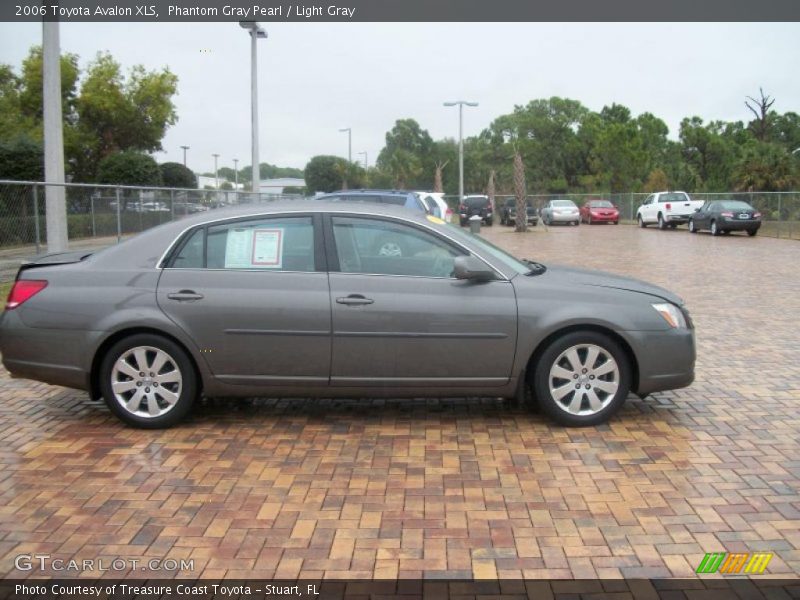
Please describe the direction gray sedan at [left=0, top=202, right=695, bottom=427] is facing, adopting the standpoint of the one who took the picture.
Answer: facing to the right of the viewer

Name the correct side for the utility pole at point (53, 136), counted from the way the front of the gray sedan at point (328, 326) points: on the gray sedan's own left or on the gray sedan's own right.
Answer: on the gray sedan's own left

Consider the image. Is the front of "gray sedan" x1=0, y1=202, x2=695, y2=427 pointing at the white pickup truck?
no

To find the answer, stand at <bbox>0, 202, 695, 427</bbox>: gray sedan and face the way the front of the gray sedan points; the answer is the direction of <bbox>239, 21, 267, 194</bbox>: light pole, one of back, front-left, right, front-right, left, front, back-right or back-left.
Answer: left

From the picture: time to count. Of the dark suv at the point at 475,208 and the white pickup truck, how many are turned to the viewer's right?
0

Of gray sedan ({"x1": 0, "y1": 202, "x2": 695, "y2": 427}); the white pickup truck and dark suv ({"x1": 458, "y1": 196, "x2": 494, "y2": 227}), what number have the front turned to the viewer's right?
1

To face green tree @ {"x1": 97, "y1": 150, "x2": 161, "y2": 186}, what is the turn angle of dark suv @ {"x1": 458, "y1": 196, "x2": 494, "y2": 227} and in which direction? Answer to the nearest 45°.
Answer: approximately 135° to its left

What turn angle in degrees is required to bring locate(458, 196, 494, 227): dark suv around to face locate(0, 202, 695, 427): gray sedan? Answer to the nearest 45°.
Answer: approximately 180°

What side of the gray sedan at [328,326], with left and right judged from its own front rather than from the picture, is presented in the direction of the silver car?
left

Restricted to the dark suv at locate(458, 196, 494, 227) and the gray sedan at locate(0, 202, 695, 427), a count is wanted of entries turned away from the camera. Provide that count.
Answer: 1

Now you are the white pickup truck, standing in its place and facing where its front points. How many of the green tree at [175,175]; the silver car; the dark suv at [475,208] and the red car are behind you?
0
